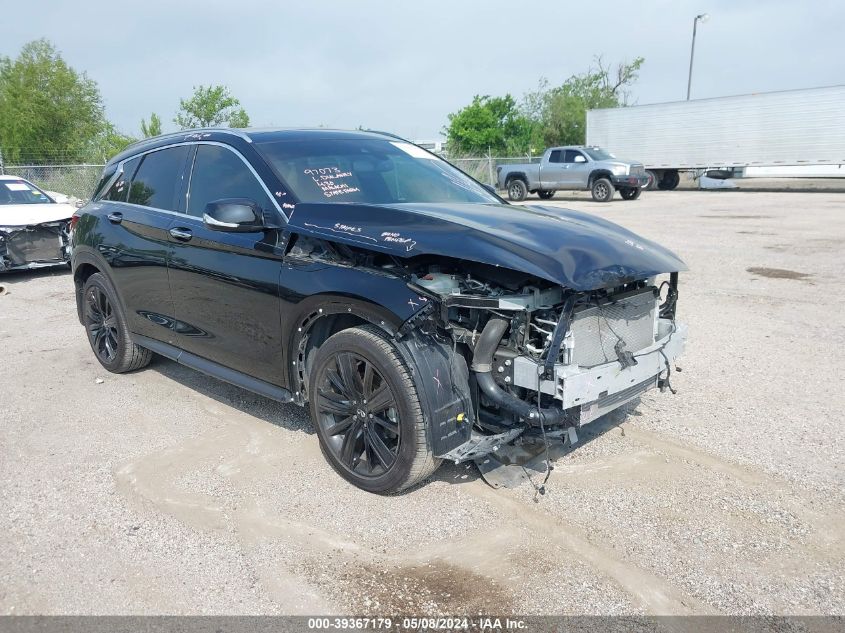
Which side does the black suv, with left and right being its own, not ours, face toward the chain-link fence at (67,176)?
back

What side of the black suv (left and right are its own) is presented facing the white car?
back

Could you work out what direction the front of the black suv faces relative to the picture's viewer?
facing the viewer and to the right of the viewer

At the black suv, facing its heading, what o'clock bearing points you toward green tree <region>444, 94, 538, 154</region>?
The green tree is roughly at 8 o'clock from the black suv.

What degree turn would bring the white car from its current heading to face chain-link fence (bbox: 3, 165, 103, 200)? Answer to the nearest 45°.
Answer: approximately 135° to its left

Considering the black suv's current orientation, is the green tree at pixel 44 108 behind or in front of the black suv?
behind

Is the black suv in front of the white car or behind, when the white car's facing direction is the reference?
in front

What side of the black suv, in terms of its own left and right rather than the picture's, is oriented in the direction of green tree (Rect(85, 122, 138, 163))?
back

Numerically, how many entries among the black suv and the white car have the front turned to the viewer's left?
0

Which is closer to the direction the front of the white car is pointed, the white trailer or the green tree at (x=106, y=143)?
the white trailer

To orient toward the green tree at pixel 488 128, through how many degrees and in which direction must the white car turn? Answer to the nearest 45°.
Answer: approximately 90° to its left
